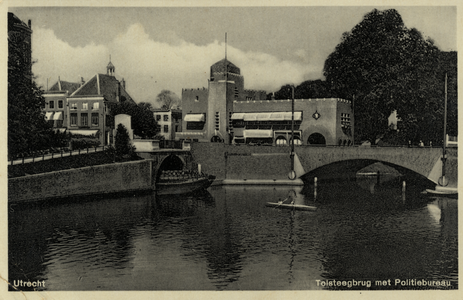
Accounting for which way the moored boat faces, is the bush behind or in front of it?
behind

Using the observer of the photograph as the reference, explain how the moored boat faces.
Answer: facing to the right of the viewer
